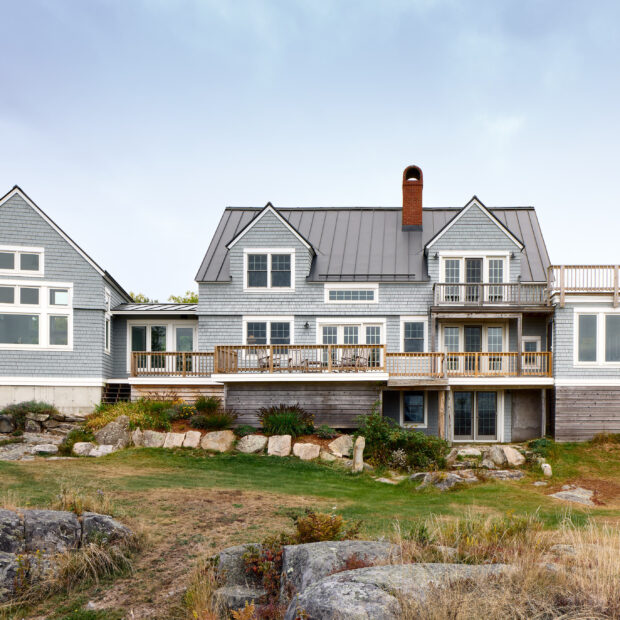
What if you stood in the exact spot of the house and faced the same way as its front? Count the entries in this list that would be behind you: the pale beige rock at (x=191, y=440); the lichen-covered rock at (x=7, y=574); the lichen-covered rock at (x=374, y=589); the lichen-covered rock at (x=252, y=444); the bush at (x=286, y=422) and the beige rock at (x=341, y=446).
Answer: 0

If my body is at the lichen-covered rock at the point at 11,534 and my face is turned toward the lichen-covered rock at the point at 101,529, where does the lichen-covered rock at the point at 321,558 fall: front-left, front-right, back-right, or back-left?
front-right

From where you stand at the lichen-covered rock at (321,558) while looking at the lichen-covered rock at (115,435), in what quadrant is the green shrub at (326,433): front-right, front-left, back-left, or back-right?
front-right

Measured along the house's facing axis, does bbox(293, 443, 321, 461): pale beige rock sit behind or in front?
in front

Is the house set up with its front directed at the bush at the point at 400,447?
yes

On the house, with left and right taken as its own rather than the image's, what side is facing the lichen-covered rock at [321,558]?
front

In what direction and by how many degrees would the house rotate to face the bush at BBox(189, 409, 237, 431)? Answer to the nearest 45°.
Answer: approximately 45° to its right

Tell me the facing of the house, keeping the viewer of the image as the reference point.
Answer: facing the viewer

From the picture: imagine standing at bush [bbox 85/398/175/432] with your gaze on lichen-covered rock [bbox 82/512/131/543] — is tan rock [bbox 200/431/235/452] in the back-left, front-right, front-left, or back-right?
front-left

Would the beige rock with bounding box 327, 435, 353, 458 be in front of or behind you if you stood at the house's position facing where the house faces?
in front

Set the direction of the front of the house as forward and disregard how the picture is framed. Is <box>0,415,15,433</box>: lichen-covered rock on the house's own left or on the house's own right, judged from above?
on the house's own right
